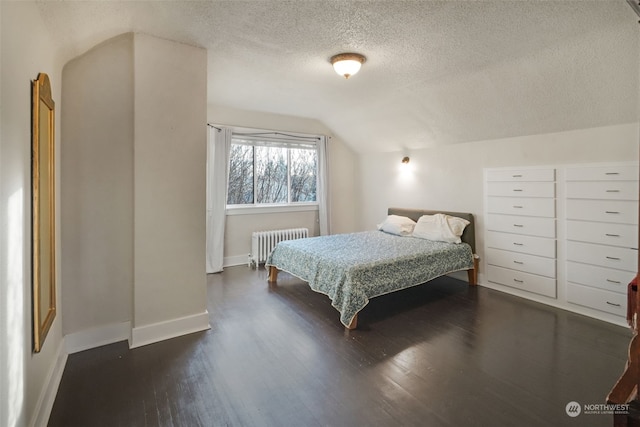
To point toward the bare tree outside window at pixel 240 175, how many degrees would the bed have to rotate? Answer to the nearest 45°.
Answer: approximately 90° to its right

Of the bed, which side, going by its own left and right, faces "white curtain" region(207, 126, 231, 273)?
right

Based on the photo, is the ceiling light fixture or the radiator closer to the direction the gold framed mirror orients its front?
the ceiling light fixture

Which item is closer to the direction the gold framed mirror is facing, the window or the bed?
the bed

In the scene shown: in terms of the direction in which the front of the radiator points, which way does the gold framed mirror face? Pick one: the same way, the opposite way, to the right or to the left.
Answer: to the left

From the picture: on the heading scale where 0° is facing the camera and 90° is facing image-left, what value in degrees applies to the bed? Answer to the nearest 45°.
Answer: approximately 45°

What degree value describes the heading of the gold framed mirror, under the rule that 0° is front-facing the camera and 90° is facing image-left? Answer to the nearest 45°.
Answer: approximately 270°

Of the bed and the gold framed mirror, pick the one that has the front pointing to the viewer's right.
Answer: the gold framed mirror
